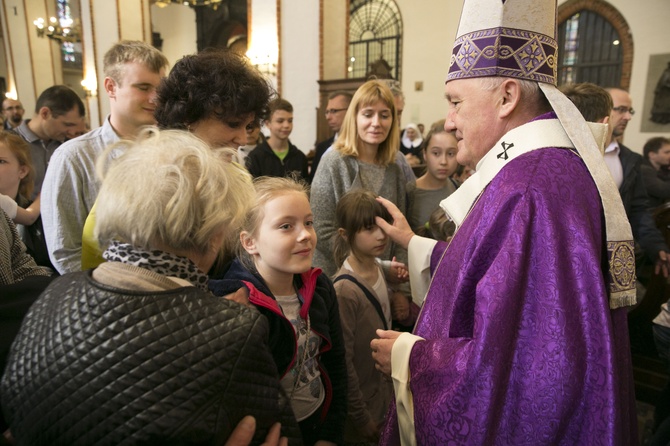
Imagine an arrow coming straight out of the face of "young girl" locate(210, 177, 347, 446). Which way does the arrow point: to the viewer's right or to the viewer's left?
to the viewer's right

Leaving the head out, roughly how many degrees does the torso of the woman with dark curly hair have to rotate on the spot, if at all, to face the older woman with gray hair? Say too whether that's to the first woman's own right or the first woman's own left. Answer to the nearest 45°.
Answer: approximately 45° to the first woman's own right

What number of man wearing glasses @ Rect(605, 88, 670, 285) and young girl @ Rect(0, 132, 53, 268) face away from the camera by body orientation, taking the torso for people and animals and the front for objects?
0

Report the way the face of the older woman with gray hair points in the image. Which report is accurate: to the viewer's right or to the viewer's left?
to the viewer's right

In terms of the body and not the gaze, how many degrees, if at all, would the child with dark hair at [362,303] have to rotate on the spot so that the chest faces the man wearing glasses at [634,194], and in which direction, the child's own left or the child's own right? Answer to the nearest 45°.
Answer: approximately 90° to the child's own left

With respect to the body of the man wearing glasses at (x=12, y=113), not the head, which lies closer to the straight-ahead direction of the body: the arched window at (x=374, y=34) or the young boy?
the young boy

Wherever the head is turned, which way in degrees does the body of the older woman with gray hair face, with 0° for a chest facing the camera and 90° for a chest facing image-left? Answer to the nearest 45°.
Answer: approximately 225°

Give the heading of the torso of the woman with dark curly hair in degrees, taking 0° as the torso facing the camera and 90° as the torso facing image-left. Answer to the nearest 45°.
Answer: approximately 315°

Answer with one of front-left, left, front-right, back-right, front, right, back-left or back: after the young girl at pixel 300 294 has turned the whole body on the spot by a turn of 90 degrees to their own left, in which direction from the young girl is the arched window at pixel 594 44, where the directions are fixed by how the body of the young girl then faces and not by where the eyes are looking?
front

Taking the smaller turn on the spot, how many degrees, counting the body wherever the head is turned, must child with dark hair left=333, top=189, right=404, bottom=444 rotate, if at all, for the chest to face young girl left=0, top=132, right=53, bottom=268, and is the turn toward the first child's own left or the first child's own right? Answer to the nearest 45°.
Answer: approximately 135° to the first child's own right
